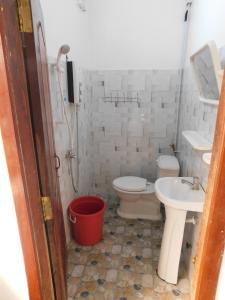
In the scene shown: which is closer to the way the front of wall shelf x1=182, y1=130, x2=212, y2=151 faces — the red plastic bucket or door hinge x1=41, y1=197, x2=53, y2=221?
the red plastic bucket

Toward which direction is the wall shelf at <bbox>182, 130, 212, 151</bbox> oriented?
to the viewer's left
